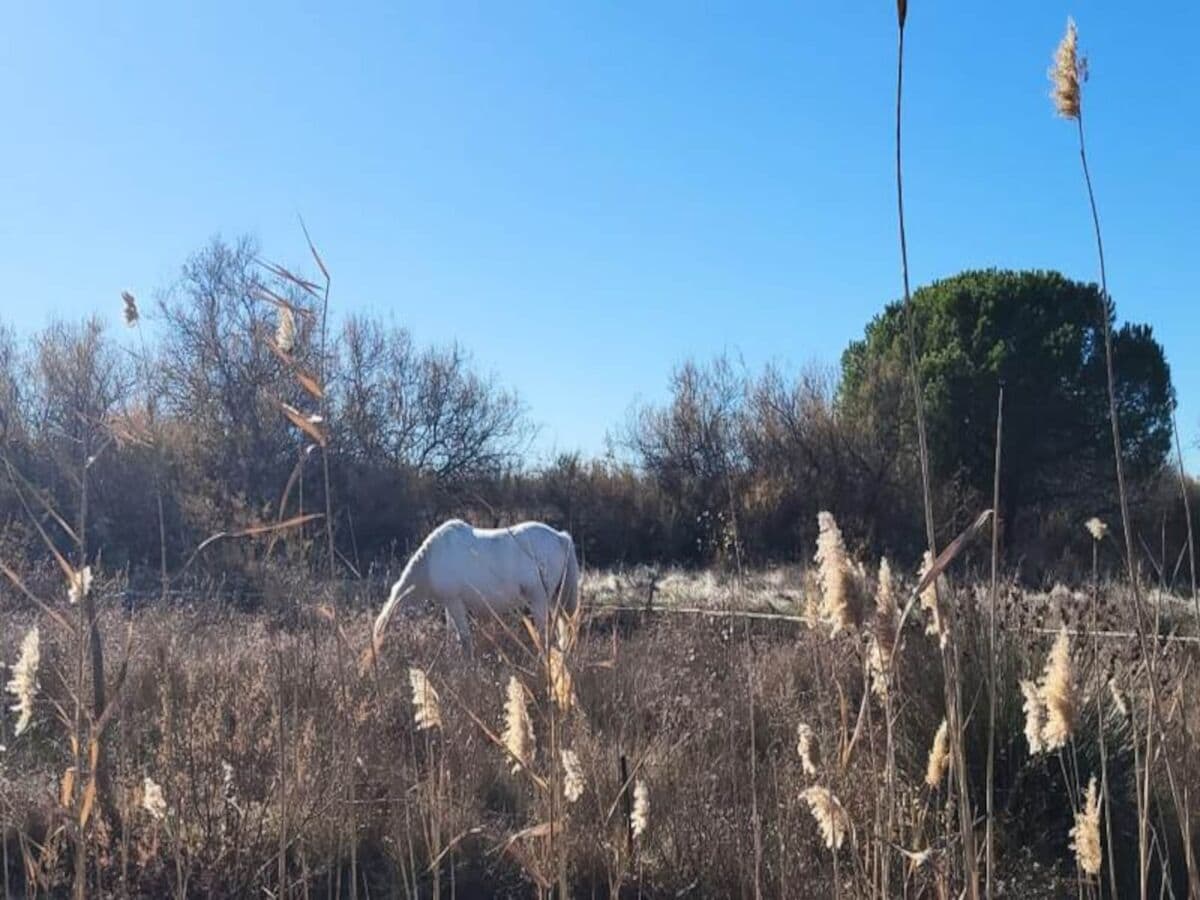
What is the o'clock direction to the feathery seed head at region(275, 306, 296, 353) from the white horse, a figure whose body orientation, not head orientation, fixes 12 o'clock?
The feathery seed head is roughly at 9 o'clock from the white horse.

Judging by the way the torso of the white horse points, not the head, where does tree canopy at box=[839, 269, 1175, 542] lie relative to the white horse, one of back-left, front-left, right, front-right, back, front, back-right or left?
back-right

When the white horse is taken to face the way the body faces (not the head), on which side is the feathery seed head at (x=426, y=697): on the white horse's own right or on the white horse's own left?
on the white horse's own left

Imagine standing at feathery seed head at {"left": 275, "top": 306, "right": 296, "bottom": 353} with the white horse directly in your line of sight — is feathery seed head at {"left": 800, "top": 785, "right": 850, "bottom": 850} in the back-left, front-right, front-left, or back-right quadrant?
back-right

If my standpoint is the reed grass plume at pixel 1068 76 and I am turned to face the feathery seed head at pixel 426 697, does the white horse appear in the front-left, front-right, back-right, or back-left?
front-right

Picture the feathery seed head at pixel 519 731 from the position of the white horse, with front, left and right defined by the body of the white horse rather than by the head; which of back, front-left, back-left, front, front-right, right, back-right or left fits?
left

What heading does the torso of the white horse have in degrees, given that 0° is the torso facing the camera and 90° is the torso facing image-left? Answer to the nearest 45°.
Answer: approximately 90°

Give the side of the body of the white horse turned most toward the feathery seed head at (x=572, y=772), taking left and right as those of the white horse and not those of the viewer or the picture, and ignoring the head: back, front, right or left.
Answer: left

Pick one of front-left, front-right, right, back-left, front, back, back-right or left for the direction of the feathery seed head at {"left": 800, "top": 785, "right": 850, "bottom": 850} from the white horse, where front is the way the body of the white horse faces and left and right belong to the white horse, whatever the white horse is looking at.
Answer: left
